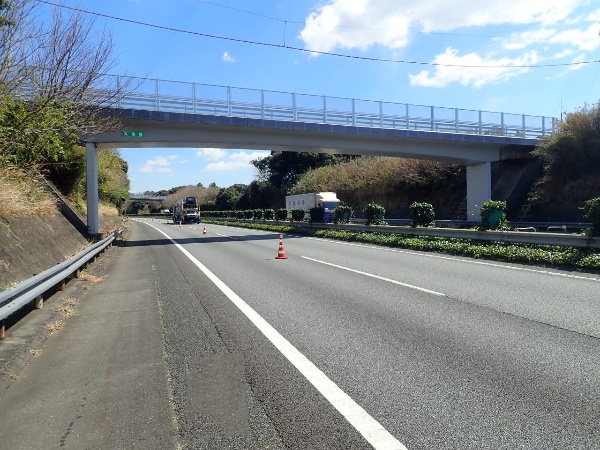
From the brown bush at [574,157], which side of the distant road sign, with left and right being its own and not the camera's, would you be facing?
left

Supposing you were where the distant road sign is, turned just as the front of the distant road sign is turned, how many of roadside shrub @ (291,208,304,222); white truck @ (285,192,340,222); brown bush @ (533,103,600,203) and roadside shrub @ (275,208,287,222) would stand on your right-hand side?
0

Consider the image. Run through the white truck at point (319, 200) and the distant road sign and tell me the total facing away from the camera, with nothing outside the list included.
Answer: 0

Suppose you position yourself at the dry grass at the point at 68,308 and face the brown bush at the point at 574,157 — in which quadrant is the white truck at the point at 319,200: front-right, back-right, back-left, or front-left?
front-left

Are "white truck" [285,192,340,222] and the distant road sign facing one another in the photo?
no

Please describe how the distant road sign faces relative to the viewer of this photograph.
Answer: facing the viewer

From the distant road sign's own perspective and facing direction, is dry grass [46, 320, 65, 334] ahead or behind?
ahead

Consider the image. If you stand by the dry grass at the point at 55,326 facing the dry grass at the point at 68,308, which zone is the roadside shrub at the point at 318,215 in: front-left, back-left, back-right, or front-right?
front-right

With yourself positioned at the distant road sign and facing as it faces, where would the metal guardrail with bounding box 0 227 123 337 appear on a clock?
The metal guardrail is roughly at 12 o'clock from the distant road sign.

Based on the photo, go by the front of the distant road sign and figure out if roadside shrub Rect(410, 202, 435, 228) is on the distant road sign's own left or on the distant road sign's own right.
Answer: on the distant road sign's own left

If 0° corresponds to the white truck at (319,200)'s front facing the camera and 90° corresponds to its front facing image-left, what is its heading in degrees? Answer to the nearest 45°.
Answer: approximately 315°

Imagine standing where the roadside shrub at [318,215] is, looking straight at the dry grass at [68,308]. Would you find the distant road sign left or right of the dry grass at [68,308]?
right

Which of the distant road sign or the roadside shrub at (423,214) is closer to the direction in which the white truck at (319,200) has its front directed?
the roadside shrub

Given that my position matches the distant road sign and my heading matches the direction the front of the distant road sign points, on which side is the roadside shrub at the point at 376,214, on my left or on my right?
on my left

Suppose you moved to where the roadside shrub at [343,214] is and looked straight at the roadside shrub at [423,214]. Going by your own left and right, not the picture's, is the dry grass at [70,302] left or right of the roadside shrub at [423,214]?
right

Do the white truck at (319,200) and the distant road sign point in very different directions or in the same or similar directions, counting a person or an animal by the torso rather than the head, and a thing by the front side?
same or similar directions
